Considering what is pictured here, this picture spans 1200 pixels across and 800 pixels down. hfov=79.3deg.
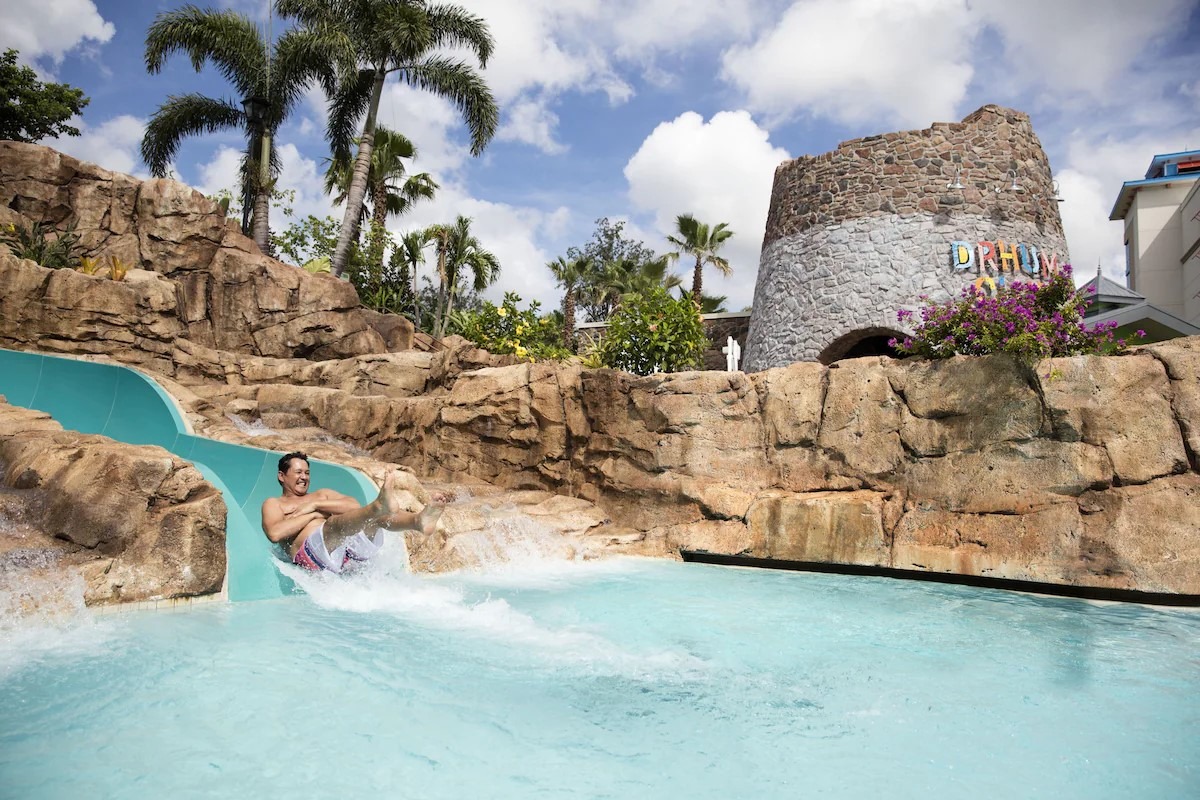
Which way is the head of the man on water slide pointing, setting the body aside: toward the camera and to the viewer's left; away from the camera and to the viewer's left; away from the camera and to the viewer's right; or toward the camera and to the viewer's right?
toward the camera and to the viewer's right

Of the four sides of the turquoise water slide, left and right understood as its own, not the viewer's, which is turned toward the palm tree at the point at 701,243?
left

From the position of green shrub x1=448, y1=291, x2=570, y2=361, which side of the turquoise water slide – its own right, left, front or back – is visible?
left

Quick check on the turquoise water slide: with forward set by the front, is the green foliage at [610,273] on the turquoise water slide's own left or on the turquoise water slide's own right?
on the turquoise water slide's own left

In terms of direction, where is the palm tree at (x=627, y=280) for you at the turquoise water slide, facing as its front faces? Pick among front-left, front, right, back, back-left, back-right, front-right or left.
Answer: left

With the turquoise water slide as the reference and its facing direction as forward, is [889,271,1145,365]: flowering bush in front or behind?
in front

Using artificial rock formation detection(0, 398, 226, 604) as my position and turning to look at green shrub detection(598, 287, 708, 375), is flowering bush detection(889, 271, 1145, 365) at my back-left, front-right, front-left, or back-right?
front-right

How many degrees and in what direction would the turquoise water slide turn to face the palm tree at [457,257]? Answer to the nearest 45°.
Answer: approximately 90° to its left

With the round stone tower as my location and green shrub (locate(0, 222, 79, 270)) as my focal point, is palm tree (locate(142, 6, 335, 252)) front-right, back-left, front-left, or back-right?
front-right

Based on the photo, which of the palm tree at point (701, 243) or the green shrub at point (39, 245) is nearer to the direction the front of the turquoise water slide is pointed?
the palm tree

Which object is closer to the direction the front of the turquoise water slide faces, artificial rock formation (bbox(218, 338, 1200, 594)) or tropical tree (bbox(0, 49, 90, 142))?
the artificial rock formation

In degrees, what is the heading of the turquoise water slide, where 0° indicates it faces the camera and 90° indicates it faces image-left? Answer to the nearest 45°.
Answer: approximately 315°

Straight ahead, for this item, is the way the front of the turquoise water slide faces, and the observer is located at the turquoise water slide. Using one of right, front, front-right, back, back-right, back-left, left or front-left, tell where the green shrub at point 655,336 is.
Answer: front-left
